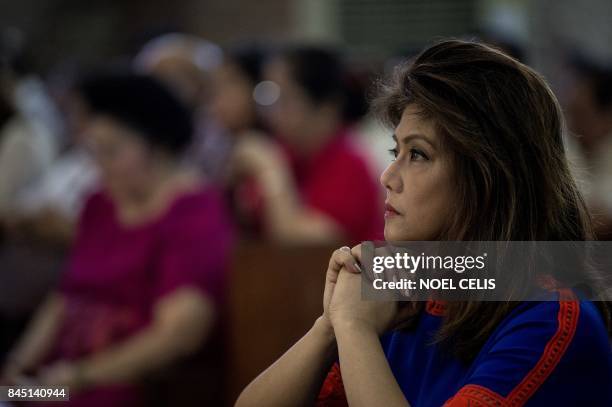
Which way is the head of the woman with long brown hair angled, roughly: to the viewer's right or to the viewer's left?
to the viewer's left

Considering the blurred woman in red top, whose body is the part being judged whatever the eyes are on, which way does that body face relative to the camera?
to the viewer's left

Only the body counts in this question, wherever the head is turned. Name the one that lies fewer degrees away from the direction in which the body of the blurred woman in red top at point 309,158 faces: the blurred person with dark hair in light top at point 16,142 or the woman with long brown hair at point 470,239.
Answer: the blurred person with dark hair in light top

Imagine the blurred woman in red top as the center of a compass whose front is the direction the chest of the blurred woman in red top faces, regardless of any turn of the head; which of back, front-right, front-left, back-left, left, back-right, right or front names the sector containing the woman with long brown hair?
left

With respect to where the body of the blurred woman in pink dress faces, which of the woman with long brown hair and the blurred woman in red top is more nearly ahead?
the woman with long brown hair

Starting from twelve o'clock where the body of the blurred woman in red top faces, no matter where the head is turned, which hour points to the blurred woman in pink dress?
The blurred woman in pink dress is roughly at 11 o'clock from the blurred woman in red top.

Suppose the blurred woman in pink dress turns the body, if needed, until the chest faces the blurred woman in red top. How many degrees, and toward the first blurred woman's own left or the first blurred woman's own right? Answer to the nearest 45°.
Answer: approximately 135° to the first blurred woman's own left

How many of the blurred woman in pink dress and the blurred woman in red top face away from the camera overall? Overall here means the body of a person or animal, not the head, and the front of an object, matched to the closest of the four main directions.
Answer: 0

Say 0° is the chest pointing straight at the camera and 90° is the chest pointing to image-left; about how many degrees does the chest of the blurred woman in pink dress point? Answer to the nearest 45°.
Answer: approximately 45°
